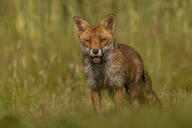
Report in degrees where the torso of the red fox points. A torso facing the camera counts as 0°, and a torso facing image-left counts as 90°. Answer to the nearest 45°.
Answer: approximately 45°
